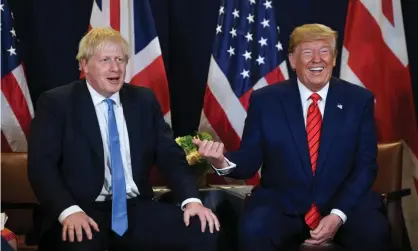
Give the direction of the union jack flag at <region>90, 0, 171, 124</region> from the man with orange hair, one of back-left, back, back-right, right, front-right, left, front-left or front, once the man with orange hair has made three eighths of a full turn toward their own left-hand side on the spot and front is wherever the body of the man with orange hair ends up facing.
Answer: left

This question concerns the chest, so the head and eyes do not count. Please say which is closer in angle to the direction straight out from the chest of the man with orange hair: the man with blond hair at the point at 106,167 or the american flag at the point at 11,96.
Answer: the man with blond hair

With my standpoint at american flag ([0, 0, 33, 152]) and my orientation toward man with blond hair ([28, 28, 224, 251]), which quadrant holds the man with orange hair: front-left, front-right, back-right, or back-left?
front-left

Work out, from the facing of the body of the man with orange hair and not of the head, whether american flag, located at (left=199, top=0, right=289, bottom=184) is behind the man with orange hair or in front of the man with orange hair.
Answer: behind

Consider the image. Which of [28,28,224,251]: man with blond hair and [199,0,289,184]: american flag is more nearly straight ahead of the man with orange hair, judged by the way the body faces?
the man with blond hair

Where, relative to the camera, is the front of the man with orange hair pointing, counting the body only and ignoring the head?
toward the camera

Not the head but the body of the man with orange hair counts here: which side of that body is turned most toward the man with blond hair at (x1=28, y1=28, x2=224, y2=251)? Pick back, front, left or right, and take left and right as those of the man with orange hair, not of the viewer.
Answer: right

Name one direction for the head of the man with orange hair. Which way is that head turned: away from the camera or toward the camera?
toward the camera

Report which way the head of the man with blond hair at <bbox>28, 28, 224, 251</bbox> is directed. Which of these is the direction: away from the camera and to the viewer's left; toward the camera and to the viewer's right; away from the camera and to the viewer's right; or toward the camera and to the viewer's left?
toward the camera and to the viewer's right
